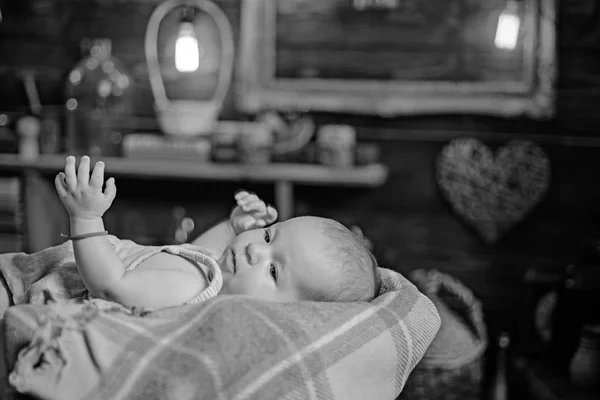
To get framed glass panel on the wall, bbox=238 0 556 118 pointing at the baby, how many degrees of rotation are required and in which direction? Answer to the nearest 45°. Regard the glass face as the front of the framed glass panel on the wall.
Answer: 0° — it already faces them

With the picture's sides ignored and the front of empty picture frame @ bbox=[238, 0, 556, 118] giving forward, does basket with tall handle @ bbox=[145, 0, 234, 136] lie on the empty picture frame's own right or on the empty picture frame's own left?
on the empty picture frame's own right

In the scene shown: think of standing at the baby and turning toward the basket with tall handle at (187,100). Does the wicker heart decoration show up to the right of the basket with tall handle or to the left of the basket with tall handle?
right

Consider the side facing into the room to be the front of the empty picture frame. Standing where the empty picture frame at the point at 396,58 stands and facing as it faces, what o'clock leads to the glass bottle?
The glass bottle is roughly at 3 o'clock from the empty picture frame.

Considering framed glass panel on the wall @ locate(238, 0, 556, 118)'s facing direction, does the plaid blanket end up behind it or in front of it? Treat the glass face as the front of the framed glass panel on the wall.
in front

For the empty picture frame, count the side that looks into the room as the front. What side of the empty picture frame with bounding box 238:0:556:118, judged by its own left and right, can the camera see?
front
